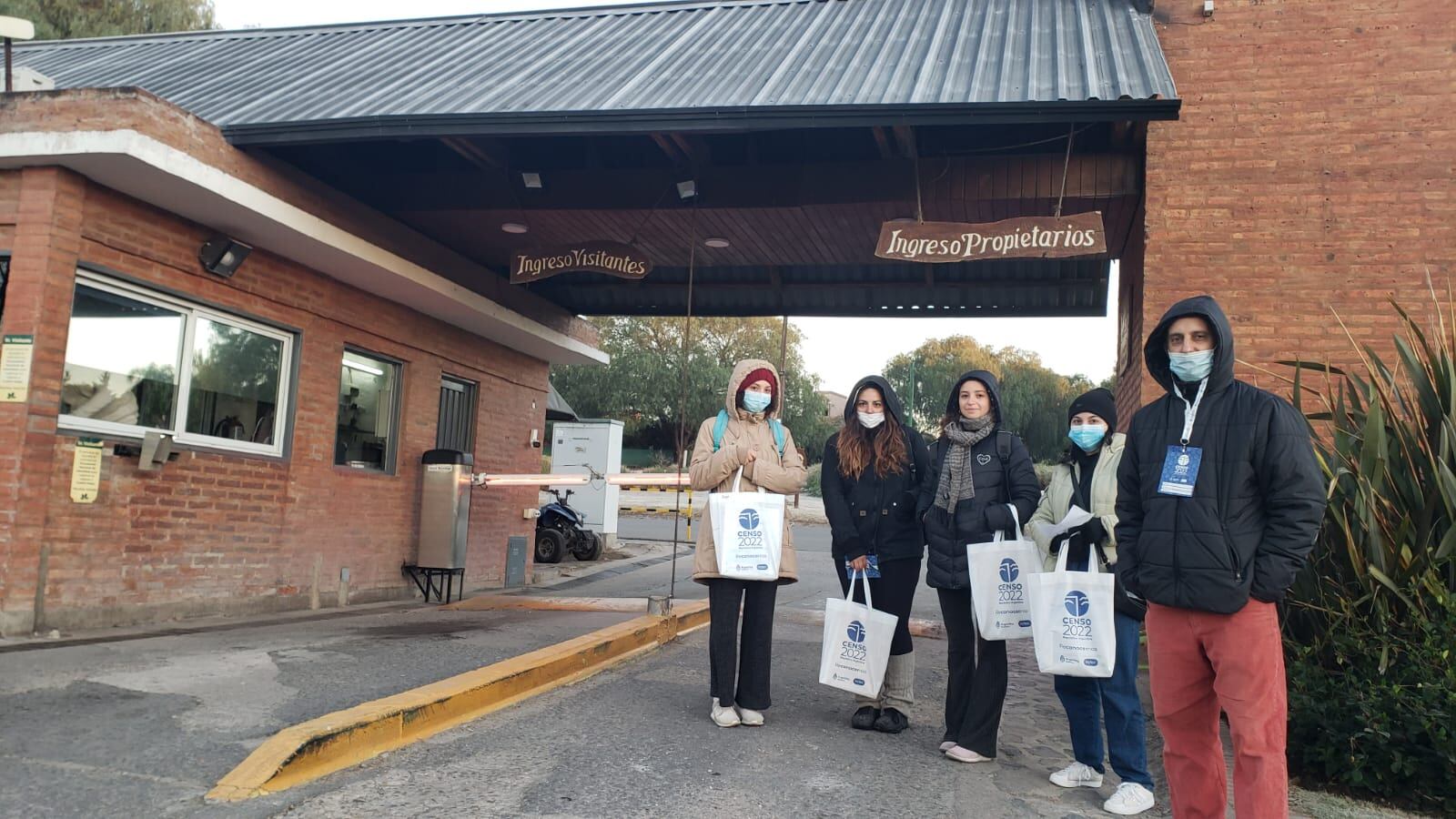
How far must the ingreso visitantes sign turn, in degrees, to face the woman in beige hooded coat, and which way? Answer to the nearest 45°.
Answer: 0° — it already faces them

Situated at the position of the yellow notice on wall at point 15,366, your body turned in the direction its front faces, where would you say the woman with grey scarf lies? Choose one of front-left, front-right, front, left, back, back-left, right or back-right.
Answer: front-left

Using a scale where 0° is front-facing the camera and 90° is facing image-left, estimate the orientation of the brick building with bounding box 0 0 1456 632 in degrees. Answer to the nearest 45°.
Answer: approximately 0°

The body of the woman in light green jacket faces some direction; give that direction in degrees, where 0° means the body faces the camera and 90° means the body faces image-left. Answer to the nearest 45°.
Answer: approximately 45°

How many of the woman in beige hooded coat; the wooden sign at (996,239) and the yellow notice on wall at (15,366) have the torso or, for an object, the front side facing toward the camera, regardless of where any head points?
3

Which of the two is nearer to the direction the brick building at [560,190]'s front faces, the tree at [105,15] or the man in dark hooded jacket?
the man in dark hooded jacket

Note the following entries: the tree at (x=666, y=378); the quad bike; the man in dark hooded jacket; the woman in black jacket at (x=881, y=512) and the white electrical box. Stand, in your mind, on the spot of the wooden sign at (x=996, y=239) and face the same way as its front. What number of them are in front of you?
2

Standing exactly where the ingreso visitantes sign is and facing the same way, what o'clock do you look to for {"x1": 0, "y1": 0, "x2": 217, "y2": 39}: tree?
The tree is roughly at 5 o'clock from the ingreso visitantes sign.

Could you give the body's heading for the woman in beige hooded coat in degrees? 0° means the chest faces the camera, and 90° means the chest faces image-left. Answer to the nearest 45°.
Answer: approximately 0°

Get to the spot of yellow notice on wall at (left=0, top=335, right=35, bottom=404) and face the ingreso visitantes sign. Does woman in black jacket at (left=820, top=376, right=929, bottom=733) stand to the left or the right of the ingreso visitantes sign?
right
